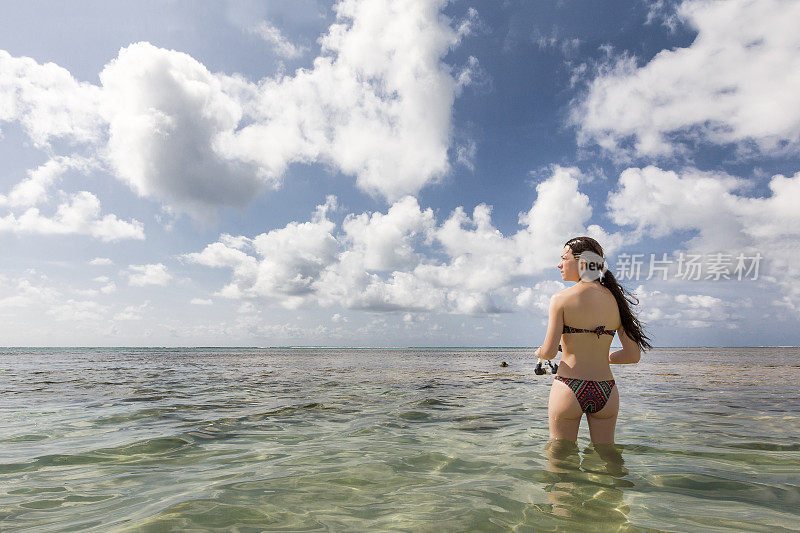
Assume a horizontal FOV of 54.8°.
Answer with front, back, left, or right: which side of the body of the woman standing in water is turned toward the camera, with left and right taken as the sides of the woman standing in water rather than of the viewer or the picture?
back
